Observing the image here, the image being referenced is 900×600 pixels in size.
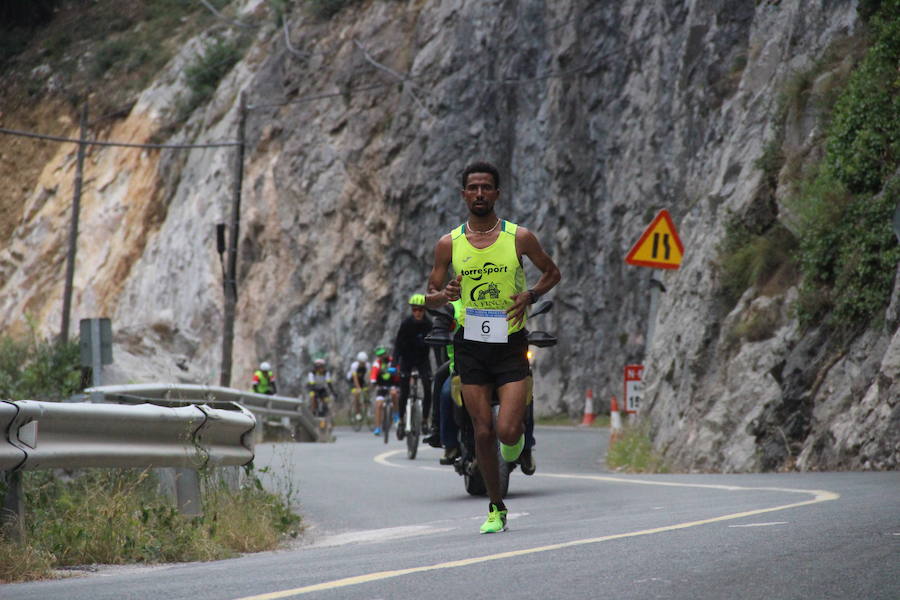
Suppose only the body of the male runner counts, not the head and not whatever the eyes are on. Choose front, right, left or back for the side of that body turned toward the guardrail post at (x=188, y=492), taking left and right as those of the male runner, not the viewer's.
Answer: right

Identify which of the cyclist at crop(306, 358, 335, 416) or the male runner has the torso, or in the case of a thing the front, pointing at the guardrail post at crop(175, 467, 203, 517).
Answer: the cyclist

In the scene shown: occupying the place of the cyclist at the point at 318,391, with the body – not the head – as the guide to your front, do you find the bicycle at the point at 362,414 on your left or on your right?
on your left
